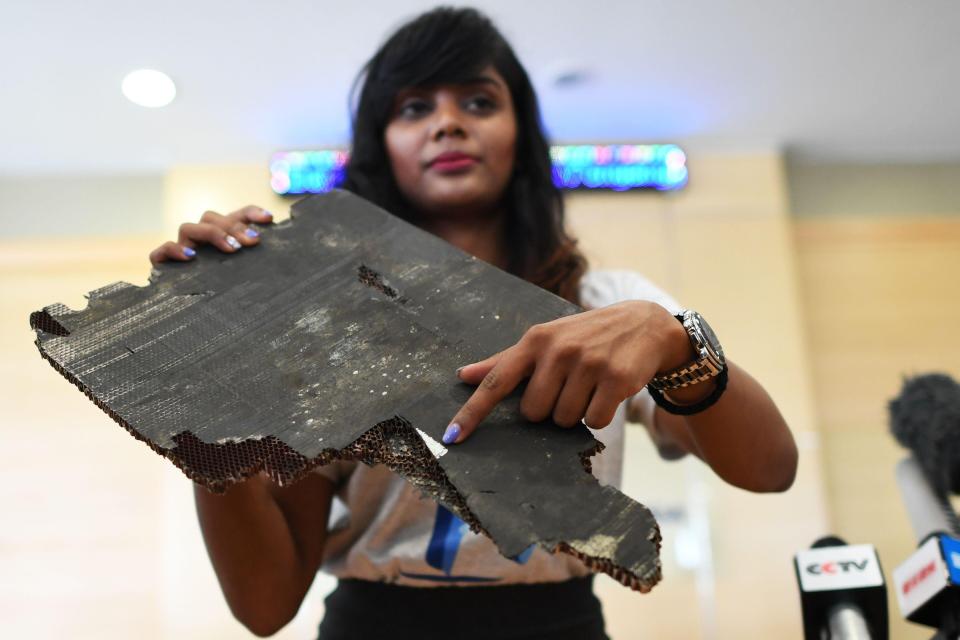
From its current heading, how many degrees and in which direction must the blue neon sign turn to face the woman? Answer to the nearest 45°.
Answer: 0° — it already faces them

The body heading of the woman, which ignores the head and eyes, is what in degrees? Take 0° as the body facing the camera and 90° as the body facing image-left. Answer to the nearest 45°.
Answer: approximately 0°

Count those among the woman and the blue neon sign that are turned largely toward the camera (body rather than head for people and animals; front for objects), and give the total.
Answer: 2

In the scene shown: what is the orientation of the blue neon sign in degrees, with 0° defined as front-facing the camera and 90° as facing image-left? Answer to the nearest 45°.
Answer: approximately 0°

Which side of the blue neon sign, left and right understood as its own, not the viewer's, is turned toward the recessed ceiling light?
right

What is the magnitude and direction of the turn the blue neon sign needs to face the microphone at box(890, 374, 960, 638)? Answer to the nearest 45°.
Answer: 0° — it already faces it

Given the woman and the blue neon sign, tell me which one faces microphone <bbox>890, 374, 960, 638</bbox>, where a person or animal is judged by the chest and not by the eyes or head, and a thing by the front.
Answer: the blue neon sign

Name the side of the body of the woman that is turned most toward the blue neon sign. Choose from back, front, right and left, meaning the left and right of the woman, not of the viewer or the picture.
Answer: back
